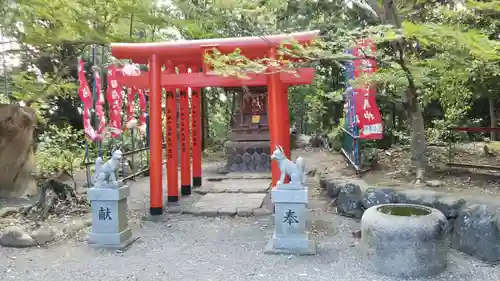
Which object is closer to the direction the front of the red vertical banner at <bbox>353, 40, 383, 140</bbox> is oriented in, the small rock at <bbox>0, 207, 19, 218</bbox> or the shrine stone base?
the small rock

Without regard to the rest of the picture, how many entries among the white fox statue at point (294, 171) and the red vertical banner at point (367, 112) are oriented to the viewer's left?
1

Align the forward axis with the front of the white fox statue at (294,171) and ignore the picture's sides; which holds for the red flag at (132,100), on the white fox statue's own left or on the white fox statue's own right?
on the white fox statue's own right

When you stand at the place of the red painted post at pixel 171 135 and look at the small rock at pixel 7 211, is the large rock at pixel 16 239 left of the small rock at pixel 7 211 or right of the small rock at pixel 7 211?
left

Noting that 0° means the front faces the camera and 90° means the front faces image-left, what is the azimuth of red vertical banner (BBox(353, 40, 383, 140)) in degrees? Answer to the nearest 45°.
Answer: approximately 0°

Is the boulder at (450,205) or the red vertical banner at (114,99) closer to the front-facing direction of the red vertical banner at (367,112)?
the boulder

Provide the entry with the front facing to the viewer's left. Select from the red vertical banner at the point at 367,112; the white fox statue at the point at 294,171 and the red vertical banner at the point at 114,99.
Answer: the white fox statue

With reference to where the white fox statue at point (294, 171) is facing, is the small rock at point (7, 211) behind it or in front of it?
in front

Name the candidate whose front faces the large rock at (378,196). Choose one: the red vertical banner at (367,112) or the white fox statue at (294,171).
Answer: the red vertical banner

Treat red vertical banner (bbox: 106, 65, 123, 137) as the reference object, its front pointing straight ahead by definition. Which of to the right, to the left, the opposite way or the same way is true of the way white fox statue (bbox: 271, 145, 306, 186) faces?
to the right

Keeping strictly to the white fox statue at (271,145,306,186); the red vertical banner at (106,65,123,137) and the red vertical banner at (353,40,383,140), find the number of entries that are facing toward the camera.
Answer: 2

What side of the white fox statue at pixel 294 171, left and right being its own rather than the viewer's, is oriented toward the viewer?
left

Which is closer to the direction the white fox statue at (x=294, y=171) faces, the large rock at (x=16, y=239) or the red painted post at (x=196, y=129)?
the large rock

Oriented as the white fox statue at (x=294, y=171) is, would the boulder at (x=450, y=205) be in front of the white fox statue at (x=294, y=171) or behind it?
behind

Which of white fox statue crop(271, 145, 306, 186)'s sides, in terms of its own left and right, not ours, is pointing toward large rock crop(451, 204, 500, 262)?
back

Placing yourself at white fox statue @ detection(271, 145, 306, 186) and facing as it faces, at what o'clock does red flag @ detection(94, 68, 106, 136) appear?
The red flag is roughly at 1 o'clock from the white fox statue.
